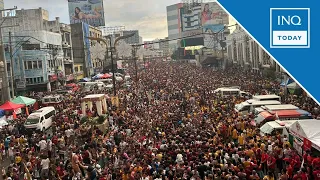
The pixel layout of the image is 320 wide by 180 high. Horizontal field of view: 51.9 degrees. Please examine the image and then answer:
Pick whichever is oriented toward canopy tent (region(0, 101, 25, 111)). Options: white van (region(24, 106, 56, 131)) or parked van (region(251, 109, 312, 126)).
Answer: the parked van

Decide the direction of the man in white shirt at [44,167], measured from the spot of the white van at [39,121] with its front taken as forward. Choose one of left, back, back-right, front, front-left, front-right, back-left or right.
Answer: front-left

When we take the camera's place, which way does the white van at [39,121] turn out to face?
facing the viewer and to the left of the viewer

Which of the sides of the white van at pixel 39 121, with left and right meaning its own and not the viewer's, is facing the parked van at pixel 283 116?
left

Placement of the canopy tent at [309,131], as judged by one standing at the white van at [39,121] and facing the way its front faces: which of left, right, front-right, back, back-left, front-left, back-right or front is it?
left

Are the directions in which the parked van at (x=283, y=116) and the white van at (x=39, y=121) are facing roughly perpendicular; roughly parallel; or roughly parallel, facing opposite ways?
roughly perpendicular

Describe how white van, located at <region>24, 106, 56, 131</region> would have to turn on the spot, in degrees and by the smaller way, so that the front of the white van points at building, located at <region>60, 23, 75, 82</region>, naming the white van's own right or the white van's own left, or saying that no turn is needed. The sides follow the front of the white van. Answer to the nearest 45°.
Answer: approximately 135° to the white van's own right

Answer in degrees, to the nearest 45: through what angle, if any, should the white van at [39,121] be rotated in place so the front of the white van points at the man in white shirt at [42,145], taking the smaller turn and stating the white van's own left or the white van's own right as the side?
approximately 45° to the white van's own left

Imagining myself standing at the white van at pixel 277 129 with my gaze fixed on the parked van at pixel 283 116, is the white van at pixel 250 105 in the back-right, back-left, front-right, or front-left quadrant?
front-left

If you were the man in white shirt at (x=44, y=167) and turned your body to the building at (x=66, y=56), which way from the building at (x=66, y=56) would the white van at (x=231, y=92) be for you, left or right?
right

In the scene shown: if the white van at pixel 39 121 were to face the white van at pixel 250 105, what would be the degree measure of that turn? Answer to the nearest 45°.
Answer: approximately 135° to its left

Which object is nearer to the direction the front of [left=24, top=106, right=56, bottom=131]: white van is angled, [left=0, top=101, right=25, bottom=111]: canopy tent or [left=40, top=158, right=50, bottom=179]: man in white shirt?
the man in white shirt

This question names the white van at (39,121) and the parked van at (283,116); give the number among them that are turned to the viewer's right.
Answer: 0
